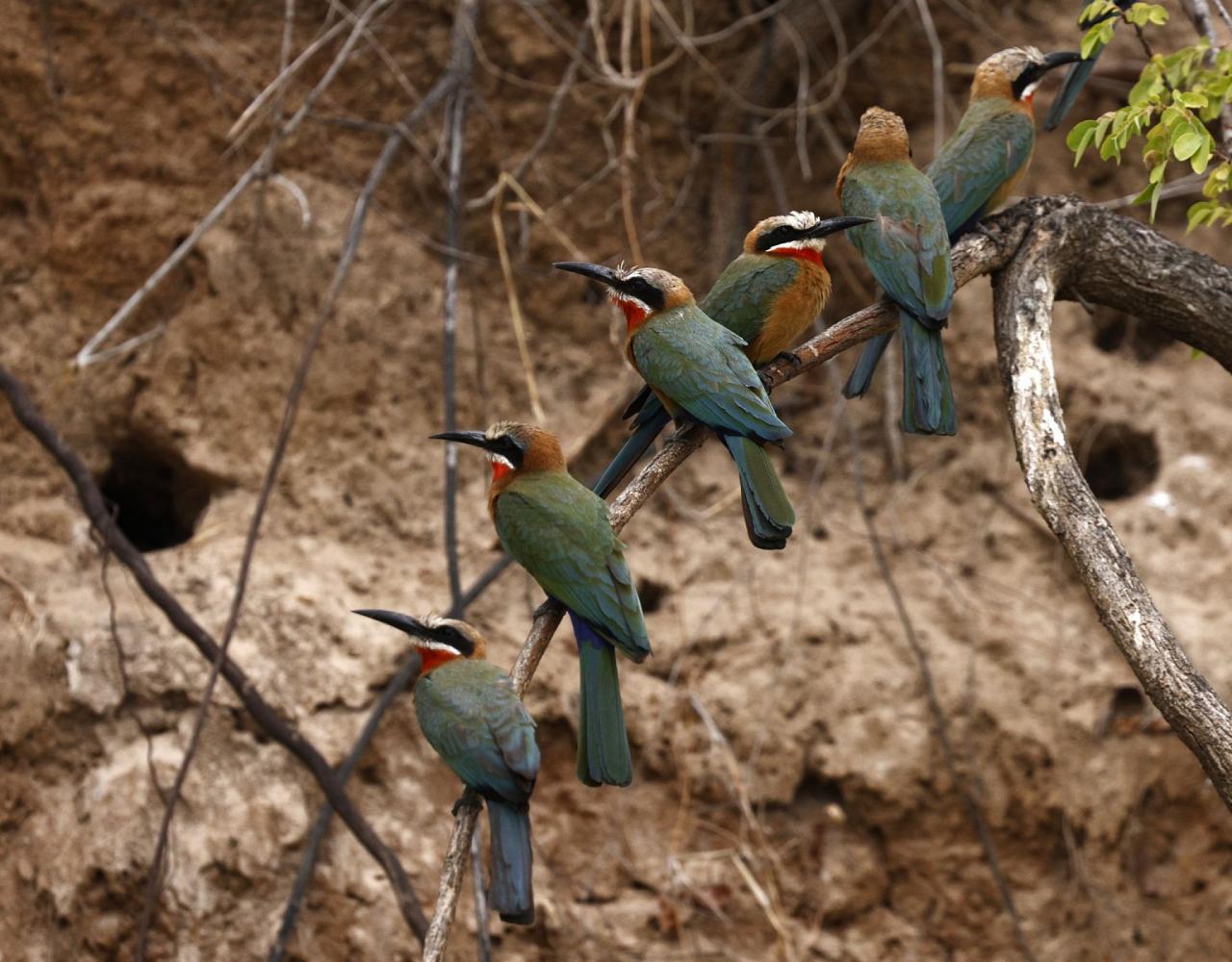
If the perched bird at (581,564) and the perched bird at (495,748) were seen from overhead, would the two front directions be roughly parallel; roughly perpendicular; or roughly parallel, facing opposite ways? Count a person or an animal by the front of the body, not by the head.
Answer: roughly parallel

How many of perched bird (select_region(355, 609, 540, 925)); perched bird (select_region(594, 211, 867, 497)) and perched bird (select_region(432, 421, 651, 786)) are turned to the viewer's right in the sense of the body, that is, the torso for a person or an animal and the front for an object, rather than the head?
1

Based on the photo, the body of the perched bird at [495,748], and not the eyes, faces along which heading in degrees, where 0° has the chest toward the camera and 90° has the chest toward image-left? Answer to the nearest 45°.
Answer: approximately 135°

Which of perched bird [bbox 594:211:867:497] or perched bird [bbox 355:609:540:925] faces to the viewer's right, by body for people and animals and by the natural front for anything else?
perched bird [bbox 594:211:867:497]

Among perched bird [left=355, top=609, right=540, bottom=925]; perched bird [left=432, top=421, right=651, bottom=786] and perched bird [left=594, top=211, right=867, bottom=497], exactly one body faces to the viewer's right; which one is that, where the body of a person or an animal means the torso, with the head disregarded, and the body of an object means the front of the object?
perched bird [left=594, top=211, right=867, bottom=497]

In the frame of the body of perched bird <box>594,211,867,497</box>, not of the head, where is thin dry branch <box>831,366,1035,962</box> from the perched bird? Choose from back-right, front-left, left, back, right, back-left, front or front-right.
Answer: front-left

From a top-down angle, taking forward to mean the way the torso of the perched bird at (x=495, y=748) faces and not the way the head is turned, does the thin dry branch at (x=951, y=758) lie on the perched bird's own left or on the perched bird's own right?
on the perched bird's own right

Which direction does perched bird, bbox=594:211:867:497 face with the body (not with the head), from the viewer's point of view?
to the viewer's right
